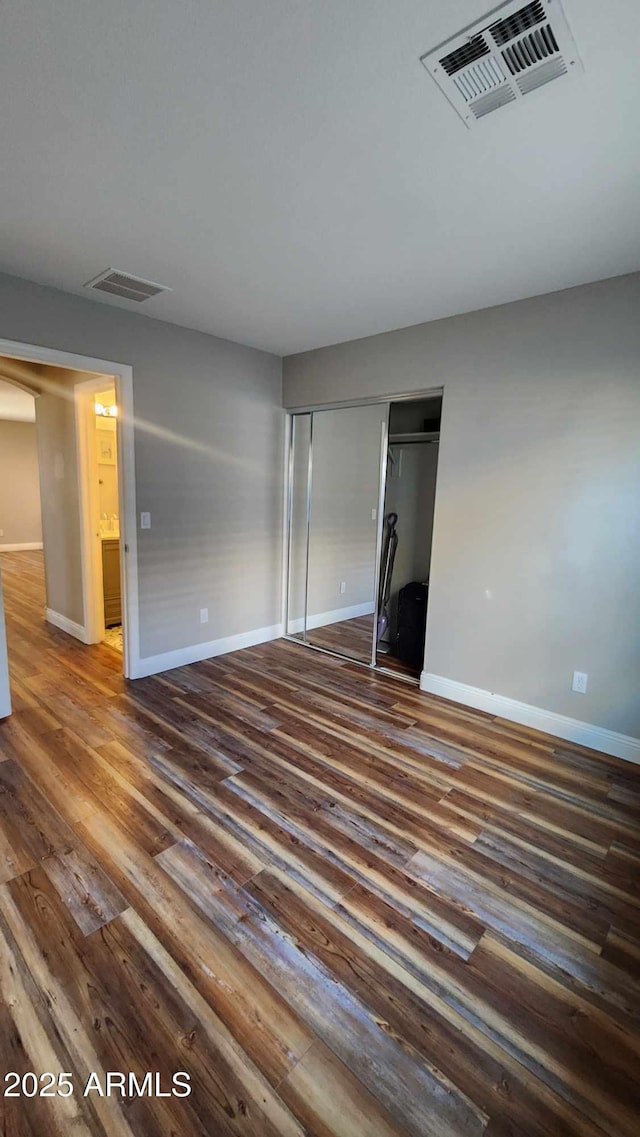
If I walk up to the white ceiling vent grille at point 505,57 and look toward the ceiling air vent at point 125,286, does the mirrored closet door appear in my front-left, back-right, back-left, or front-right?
front-right

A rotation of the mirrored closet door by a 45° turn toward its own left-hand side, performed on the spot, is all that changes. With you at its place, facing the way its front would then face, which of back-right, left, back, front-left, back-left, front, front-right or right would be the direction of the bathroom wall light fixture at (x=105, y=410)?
right

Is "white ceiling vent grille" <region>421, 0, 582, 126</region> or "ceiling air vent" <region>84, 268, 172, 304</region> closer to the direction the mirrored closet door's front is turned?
the ceiling air vent

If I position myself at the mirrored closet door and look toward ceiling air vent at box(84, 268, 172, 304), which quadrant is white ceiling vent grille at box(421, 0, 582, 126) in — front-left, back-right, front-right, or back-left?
front-left

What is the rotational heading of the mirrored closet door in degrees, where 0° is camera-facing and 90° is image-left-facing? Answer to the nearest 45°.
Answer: approximately 45°

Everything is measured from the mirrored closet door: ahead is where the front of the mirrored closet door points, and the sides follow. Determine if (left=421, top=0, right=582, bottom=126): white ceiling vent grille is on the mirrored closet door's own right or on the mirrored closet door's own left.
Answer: on the mirrored closet door's own left

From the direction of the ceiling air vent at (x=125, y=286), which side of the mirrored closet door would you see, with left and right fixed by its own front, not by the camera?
front
